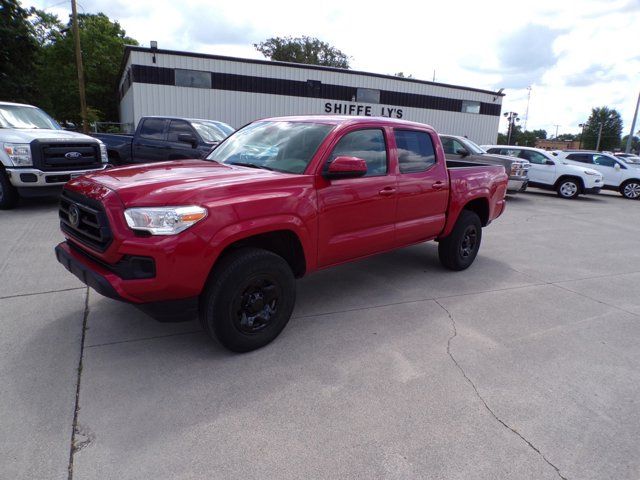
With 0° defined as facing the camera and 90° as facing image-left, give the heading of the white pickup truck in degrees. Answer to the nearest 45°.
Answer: approximately 315°

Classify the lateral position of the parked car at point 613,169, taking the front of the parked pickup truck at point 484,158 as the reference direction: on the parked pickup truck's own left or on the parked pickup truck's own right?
on the parked pickup truck's own left

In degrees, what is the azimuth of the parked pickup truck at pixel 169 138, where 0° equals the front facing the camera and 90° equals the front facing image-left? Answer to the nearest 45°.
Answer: approximately 315°

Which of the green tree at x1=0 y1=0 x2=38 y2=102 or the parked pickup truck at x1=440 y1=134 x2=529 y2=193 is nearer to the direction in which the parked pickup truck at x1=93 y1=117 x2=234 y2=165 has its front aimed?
the parked pickup truck at x1=440 y1=134 x2=529 y2=193

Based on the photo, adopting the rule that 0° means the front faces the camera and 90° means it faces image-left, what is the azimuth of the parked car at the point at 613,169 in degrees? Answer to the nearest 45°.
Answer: approximately 315°

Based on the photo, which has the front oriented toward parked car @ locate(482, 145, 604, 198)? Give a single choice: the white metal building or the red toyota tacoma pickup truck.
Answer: the white metal building
